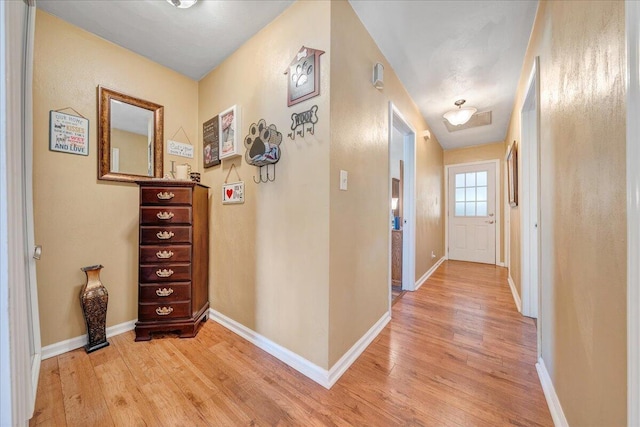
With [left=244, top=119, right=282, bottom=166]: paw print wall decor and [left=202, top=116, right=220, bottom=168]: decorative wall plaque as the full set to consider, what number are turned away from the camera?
0

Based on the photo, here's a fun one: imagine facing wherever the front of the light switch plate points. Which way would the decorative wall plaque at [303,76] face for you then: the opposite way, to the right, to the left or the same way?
to the right

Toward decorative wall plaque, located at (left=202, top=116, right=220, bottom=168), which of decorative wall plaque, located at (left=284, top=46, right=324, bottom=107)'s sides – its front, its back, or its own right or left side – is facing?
right

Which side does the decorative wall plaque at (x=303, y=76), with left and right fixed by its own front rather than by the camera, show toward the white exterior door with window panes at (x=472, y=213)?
back

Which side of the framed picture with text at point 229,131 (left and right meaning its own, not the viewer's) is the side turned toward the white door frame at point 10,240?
front

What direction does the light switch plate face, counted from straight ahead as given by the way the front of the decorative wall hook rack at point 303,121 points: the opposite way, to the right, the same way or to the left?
to the left

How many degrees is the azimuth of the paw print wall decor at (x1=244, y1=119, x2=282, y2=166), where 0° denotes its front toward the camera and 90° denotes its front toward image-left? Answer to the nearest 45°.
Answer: approximately 45°

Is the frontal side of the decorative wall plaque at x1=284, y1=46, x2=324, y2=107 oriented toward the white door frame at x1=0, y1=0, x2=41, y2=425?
yes

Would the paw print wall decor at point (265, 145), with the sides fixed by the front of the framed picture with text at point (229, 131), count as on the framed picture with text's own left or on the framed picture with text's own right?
on the framed picture with text's own left

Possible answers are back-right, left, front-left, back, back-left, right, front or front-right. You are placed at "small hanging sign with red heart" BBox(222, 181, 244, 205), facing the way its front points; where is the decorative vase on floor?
front-right

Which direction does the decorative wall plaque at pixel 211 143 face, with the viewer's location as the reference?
facing the viewer and to the left of the viewer
